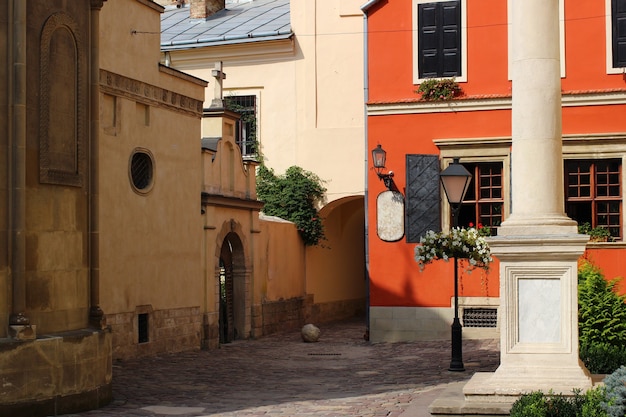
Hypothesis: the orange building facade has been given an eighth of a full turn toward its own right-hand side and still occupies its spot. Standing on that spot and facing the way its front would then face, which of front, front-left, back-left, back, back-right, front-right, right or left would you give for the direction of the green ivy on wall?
right

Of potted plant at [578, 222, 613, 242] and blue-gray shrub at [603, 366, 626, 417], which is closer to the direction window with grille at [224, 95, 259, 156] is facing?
the blue-gray shrub

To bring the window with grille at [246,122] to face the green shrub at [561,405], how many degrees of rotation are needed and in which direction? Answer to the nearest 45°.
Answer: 0° — it already faces it

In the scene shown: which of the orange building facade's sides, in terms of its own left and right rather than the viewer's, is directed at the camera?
front

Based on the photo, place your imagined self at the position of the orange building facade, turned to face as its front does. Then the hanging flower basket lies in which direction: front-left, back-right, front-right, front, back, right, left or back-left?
front

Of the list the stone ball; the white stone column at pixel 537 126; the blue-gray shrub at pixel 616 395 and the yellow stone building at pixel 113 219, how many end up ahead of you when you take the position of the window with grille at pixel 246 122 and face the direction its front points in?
4

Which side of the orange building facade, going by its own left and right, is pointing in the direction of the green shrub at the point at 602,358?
front

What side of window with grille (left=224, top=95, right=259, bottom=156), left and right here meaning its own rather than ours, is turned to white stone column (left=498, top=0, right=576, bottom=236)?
front

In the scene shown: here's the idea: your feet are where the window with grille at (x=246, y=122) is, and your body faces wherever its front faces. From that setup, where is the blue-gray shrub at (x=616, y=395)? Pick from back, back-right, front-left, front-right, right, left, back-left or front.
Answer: front

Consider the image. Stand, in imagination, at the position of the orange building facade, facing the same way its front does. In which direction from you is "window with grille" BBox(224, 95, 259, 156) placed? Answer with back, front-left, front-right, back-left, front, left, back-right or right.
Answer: back-right

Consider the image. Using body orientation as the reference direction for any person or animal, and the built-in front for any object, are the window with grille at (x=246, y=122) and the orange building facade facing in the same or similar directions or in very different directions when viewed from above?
same or similar directions

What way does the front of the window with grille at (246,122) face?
toward the camera

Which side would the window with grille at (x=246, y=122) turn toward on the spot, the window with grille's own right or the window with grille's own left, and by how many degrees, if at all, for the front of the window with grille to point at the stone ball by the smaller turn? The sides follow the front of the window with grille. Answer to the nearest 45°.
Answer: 0° — it already faces it

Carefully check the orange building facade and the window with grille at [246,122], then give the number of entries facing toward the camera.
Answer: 2

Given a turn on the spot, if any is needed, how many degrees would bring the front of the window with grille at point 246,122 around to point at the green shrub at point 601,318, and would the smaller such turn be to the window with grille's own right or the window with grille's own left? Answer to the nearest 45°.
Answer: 0° — it already faces it

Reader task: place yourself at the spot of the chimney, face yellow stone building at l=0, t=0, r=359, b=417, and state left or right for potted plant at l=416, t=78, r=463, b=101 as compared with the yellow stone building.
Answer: left
